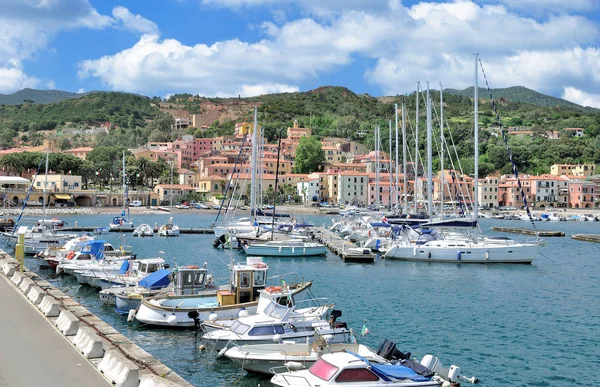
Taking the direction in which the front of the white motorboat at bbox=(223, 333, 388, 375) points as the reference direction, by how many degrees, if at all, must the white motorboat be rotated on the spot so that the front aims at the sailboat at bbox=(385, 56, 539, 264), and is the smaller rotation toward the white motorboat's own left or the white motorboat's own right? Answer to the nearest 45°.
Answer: approximately 135° to the white motorboat's own right

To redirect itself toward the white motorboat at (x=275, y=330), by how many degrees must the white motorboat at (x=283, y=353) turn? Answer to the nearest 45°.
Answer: approximately 90° to its right

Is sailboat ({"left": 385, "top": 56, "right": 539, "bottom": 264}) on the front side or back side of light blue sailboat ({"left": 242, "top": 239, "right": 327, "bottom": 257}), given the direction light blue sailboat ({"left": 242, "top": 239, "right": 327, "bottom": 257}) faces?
on the back side

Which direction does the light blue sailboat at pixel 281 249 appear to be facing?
to the viewer's left

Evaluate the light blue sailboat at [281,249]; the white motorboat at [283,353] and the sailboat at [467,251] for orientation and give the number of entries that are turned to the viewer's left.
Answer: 2

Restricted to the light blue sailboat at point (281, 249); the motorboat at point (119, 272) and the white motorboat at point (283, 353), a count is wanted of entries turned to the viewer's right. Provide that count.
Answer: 0

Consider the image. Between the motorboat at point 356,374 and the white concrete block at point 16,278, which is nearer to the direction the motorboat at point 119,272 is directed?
the white concrete block

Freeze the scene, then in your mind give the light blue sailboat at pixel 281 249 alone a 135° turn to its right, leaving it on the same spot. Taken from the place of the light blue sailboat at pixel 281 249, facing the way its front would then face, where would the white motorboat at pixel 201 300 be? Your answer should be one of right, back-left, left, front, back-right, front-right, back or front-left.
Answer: back-right

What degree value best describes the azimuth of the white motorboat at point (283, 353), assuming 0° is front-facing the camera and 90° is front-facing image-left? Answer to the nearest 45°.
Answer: approximately 90°

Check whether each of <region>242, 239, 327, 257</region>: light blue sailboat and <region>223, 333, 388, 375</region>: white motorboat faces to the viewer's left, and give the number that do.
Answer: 2

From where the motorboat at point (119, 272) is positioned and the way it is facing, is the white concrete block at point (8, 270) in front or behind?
in front

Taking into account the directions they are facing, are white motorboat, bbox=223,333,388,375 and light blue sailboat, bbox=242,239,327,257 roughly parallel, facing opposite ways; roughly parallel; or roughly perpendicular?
roughly parallel

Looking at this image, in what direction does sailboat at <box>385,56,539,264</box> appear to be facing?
to the viewer's right

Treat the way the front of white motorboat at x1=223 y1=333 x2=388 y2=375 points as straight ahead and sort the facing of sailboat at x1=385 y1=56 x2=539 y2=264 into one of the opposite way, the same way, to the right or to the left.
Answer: the opposite way

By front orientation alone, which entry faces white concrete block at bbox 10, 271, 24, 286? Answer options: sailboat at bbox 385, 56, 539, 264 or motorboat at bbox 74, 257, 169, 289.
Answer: the motorboat

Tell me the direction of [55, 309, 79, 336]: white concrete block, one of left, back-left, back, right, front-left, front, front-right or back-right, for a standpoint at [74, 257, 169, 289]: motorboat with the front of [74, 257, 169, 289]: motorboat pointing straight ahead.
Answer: front-left
